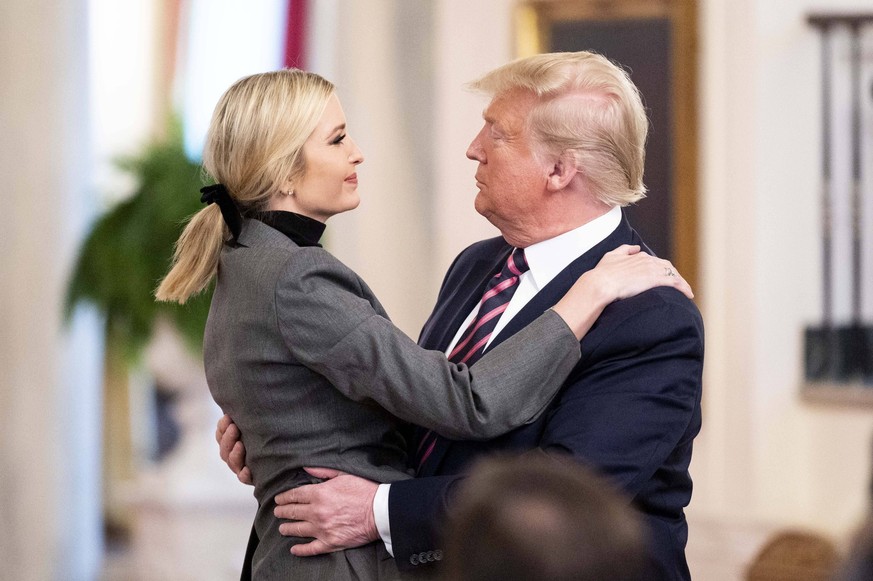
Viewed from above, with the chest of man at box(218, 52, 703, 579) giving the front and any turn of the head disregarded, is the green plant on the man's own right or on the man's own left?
on the man's own right

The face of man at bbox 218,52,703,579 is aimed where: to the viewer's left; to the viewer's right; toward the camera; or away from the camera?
to the viewer's left

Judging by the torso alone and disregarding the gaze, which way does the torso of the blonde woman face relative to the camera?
to the viewer's right

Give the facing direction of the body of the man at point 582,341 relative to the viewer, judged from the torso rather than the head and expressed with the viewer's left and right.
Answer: facing the viewer and to the left of the viewer

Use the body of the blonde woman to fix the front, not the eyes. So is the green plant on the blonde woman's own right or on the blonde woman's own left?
on the blonde woman's own left

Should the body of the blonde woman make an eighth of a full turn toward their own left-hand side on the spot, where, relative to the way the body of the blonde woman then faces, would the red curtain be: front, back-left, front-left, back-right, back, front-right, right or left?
front-left

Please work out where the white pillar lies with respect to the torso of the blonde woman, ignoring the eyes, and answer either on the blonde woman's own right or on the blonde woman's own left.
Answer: on the blonde woman's own left

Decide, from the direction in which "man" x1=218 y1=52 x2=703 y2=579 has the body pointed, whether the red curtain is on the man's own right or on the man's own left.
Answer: on the man's own right

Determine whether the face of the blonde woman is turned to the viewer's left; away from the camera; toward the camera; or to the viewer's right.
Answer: to the viewer's right
